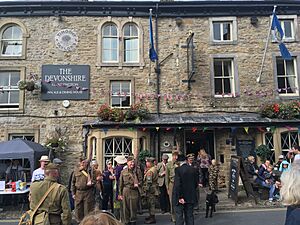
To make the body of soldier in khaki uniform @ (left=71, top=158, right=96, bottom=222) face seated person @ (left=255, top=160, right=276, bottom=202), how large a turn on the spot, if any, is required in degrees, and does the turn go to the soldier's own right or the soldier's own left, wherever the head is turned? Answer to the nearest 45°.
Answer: approximately 45° to the soldier's own left

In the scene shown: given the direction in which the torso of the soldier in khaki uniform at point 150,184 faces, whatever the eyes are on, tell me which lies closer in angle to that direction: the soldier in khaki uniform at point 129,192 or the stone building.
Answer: the soldier in khaki uniform

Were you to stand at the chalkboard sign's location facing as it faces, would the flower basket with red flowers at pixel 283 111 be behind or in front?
behind

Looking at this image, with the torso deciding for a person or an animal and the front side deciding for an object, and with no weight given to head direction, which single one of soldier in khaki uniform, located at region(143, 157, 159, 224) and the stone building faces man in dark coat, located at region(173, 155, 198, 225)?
the stone building

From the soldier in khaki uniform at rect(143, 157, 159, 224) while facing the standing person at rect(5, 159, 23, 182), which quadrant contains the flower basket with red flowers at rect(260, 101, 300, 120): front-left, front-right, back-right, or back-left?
back-right

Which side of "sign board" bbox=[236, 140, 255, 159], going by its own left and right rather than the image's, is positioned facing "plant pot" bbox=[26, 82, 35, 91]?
right

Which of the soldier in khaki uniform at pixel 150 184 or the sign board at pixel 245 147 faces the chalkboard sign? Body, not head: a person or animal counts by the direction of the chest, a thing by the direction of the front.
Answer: the sign board

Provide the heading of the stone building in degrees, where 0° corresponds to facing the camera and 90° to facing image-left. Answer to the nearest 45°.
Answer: approximately 0°

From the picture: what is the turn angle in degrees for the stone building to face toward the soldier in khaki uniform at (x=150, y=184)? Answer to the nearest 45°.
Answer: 0° — it already faces them
